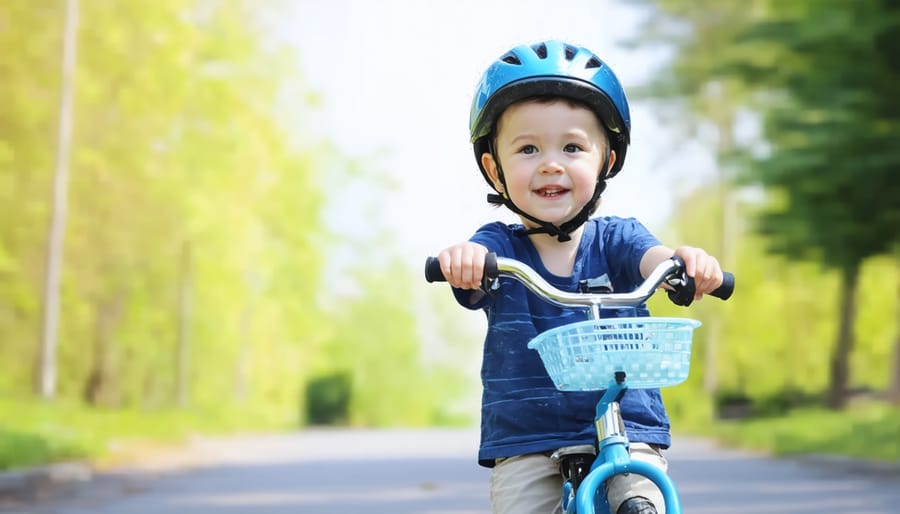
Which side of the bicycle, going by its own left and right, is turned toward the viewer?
front

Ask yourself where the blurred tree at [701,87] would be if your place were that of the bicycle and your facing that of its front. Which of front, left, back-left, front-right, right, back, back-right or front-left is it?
back

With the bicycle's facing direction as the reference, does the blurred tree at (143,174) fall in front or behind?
behind

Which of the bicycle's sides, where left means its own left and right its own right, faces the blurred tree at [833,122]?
back

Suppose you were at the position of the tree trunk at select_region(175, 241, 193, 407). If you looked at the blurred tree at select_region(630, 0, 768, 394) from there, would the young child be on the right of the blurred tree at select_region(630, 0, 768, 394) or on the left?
right

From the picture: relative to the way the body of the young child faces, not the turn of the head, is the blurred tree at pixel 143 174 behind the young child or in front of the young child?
behind

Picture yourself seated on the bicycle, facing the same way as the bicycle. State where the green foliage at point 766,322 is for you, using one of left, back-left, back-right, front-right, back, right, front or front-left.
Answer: back

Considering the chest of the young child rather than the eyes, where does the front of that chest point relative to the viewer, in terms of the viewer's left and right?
facing the viewer
